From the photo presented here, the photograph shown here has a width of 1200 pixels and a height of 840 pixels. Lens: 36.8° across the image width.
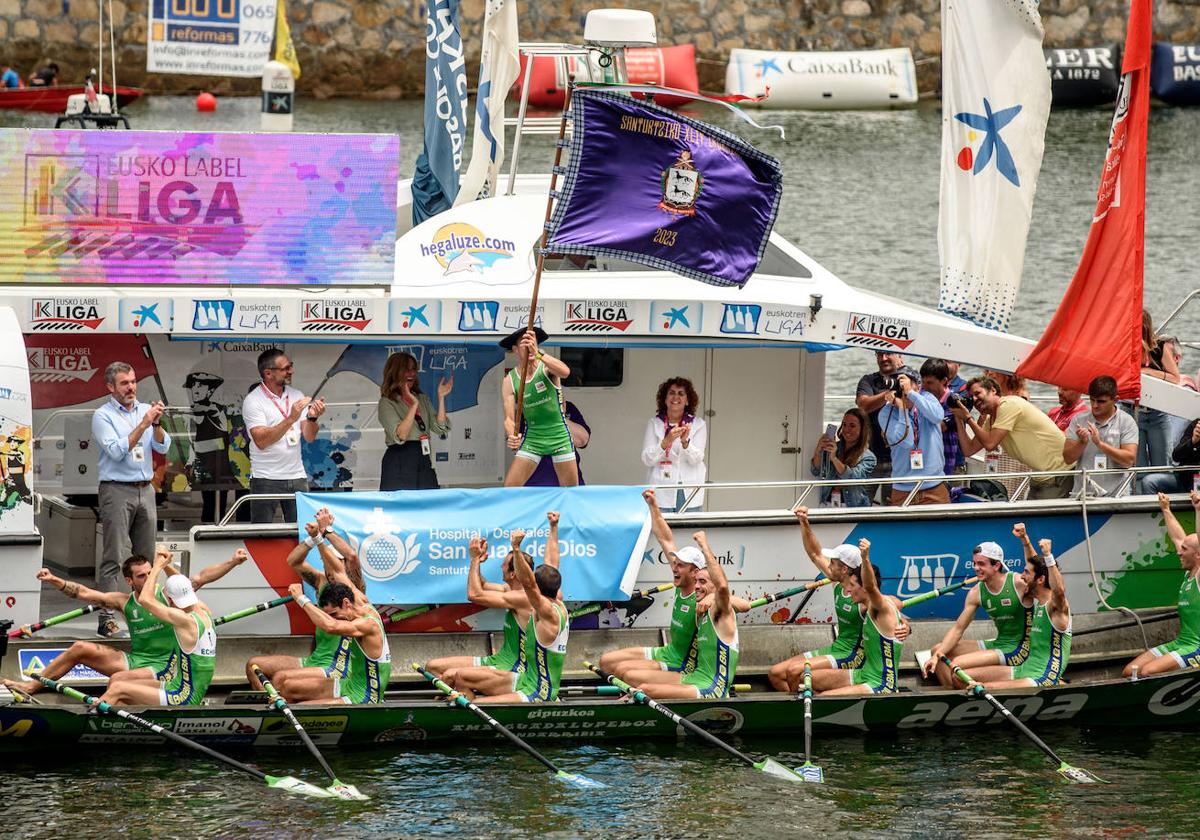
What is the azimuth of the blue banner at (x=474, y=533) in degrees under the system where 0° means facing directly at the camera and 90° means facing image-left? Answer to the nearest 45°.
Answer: approximately 0°

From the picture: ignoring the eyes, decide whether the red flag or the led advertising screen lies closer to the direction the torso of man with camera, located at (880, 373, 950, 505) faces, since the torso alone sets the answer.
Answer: the led advertising screen

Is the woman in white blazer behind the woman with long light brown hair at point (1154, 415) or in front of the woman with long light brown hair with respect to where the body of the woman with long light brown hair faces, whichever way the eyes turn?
in front

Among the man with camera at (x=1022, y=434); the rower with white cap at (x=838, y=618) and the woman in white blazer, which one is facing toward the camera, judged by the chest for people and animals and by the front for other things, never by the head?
the woman in white blazer

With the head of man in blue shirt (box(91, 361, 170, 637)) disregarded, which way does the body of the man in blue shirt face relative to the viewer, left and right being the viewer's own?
facing the viewer and to the right of the viewer

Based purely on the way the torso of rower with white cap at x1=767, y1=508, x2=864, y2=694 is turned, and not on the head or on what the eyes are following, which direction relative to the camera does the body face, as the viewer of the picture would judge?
to the viewer's left

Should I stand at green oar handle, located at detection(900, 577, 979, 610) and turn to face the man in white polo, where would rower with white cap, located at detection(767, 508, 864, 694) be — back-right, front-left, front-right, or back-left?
front-left

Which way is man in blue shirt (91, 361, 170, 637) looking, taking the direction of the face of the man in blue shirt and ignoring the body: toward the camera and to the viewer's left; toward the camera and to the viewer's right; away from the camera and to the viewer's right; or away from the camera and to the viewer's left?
toward the camera and to the viewer's right

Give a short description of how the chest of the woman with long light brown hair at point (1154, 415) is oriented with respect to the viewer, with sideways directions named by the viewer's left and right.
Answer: facing the viewer and to the left of the viewer

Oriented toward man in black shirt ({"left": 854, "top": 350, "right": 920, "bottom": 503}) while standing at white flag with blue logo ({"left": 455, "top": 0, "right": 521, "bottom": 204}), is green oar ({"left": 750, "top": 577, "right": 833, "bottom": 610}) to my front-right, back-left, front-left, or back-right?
front-right

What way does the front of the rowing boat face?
to the viewer's right

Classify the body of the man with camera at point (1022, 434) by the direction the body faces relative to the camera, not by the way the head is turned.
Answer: to the viewer's left

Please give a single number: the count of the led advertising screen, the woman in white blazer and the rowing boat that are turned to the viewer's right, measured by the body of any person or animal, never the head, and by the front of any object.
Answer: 1

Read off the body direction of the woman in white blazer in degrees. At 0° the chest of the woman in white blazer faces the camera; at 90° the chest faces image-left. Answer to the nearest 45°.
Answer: approximately 0°

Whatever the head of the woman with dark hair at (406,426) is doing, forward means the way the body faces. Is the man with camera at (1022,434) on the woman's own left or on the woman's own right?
on the woman's own left

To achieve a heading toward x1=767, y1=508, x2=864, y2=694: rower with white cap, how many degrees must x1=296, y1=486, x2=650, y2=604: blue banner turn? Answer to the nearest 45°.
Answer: approximately 90° to its left

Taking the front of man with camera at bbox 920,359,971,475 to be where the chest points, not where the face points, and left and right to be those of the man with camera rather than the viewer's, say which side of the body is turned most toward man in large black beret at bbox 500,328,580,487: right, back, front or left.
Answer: front

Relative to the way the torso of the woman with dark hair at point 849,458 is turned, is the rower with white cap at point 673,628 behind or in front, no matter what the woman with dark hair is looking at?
in front

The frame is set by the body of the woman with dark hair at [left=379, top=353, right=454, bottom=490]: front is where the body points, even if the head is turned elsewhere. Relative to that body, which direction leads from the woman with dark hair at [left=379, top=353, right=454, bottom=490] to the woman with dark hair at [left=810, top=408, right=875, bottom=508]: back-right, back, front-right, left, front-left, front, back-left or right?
front-left

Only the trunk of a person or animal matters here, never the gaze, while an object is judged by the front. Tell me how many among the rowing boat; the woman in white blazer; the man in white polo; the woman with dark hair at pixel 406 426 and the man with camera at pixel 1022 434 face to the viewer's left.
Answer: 1
